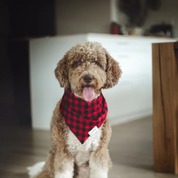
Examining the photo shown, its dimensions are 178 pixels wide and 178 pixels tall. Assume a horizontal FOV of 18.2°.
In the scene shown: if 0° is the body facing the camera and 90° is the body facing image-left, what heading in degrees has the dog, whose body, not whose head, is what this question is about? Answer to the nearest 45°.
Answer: approximately 0°

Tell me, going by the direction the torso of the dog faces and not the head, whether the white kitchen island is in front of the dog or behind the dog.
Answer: behind
